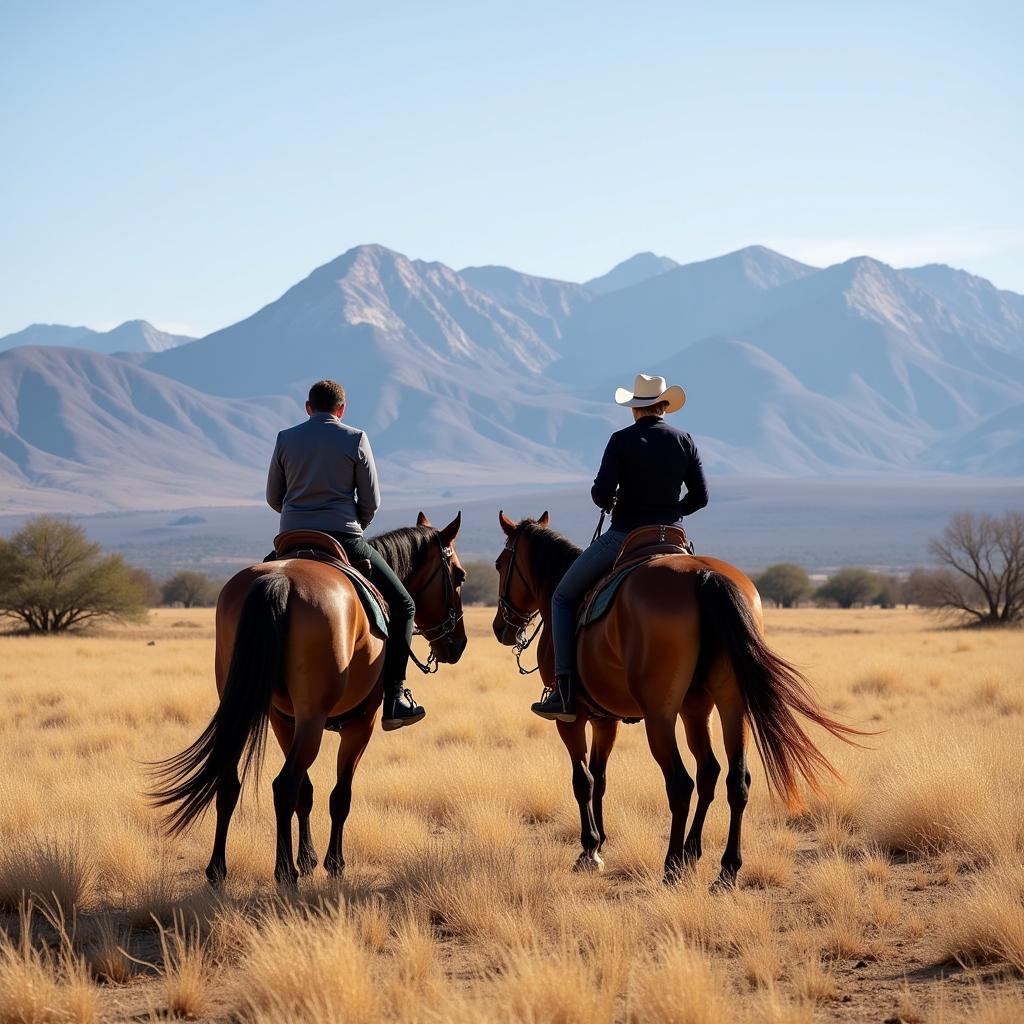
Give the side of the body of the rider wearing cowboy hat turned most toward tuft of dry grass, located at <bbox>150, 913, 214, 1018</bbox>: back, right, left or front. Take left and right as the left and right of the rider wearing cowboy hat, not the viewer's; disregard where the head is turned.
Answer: left

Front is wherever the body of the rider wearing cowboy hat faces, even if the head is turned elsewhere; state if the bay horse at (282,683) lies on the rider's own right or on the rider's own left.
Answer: on the rider's own left

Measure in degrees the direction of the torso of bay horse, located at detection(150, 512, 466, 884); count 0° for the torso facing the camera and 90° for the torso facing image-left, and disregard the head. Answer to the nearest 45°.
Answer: approximately 225°

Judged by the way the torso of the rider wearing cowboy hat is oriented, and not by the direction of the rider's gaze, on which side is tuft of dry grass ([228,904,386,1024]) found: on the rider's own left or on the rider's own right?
on the rider's own left

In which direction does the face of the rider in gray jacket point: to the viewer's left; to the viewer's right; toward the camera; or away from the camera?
away from the camera

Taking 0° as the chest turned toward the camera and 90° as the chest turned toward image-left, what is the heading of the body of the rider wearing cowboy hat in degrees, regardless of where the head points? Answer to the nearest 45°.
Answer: approximately 135°

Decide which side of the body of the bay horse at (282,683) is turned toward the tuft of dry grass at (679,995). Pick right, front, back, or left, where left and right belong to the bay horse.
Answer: right

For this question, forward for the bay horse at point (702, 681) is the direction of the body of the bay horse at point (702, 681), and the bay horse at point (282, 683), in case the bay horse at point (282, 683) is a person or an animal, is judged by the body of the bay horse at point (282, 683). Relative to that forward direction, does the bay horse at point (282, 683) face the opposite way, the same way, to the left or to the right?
to the right

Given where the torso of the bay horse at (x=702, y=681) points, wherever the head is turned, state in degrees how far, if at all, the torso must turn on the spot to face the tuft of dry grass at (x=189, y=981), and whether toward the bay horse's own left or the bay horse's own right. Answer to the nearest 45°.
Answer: approximately 90° to the bay horse's own left

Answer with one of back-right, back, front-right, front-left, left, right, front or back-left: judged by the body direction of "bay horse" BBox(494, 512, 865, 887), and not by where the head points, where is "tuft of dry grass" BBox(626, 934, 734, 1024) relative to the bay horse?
back-left
